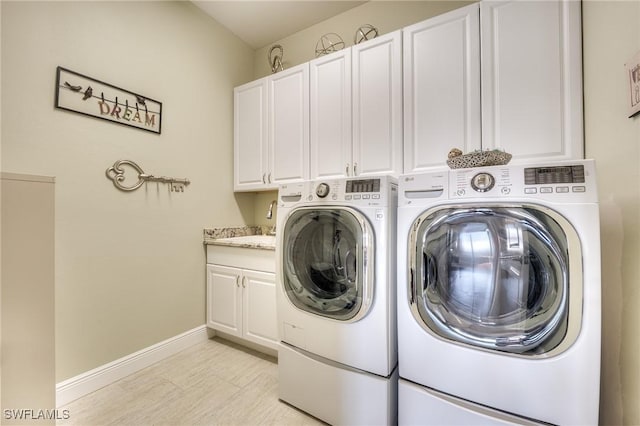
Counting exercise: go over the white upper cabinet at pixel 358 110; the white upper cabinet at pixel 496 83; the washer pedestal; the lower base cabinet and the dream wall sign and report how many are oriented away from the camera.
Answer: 0

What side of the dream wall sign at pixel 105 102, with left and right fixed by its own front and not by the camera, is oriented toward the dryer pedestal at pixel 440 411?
front

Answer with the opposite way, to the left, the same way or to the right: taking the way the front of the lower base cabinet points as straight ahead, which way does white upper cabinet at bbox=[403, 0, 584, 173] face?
the same way

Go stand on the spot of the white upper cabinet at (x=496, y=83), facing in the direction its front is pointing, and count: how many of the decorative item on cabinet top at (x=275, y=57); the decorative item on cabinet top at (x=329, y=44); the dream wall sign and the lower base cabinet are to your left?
0

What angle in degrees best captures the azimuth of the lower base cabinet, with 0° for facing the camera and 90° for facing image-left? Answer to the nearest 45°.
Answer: approximately 45°

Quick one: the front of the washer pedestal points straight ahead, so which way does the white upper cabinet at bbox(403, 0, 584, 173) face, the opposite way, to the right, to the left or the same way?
the same way

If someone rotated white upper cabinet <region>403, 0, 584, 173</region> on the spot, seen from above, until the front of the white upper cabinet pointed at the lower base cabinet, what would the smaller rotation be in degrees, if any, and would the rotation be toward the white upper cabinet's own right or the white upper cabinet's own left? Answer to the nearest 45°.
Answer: approximately 90° to the white upper cabinet's own right

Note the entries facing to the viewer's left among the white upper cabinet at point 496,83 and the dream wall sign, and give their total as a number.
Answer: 0

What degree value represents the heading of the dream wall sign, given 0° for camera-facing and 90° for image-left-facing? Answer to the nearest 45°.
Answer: approximately 315°

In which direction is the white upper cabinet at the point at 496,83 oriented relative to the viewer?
toward the camera

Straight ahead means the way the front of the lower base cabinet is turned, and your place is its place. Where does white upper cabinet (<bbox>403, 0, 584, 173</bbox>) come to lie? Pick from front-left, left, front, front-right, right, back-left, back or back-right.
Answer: left

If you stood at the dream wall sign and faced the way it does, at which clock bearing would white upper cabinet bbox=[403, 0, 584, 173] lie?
The white upper cabinet is roughly at 12 o'clock from the dream wall sign.

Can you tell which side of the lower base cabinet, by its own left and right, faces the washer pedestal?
left

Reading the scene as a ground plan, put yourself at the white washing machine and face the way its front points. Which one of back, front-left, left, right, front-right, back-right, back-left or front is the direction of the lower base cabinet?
right

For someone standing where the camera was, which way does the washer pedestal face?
facing the viewer and to the left of the viewer
